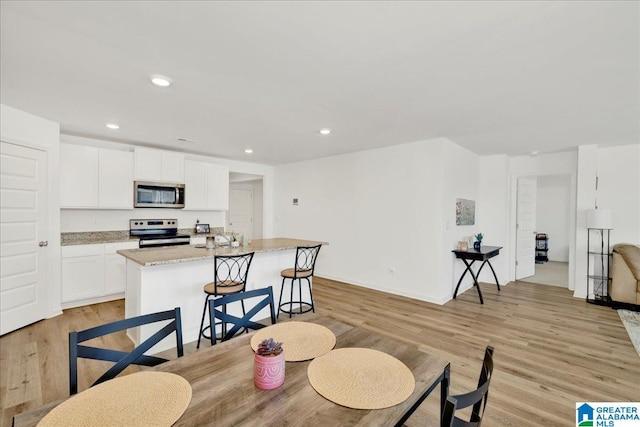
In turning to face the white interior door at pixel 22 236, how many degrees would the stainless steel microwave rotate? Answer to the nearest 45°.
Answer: approximately 45° to its right

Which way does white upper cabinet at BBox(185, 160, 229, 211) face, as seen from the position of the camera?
facing the viewer and to the right of the viewer

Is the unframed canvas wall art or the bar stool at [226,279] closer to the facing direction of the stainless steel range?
the bar stool

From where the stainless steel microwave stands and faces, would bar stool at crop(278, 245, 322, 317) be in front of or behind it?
in front

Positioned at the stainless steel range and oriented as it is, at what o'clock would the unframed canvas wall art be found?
The unframed canvas wall art is roughly at 10 o'clock from the stainless steel range.

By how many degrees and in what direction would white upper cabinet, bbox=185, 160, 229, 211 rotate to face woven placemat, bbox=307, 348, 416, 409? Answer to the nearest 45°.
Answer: approximately 45° to its right

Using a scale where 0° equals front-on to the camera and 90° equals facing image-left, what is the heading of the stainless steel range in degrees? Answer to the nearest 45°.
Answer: approximately 0°

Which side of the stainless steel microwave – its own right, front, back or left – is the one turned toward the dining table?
front

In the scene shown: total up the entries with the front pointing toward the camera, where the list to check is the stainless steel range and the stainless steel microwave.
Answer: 2

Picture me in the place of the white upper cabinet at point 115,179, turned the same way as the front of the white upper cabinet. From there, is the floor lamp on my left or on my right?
on my left
